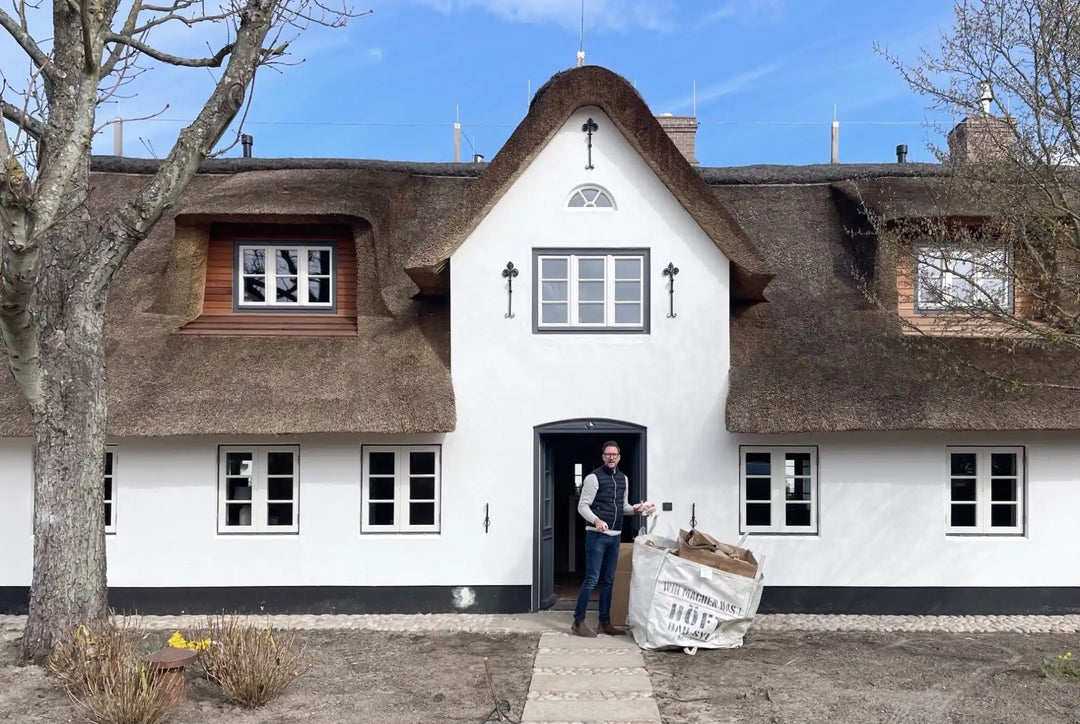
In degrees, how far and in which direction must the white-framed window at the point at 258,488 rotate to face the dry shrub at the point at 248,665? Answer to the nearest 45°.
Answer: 0° — it already faces it

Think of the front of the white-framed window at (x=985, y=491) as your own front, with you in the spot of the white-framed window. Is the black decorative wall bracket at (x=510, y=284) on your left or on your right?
on your right

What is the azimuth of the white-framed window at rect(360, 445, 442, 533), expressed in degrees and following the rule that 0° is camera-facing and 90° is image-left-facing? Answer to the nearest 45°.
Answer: approximately 0°

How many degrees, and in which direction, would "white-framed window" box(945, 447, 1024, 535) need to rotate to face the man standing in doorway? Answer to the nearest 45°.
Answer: approximately 45° to its right

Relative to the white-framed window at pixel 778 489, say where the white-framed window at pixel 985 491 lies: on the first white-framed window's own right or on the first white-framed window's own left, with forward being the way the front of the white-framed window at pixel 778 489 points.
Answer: on the first white-framed window's own left

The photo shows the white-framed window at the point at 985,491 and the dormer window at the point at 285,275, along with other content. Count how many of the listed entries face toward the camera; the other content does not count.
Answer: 2

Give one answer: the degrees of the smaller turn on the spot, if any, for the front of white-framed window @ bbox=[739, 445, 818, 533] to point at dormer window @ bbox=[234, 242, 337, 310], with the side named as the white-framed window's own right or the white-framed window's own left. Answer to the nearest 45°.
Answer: approximately 90° to the white-framed window's own right
